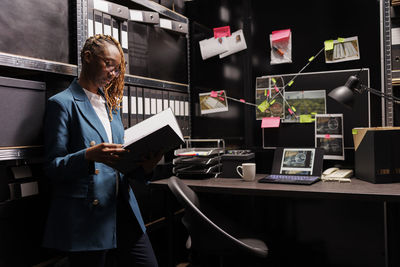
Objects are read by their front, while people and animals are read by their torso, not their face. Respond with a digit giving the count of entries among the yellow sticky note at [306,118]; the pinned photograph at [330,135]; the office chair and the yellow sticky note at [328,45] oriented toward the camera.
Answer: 3

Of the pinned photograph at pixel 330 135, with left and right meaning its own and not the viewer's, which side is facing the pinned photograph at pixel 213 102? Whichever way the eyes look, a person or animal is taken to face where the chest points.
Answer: right

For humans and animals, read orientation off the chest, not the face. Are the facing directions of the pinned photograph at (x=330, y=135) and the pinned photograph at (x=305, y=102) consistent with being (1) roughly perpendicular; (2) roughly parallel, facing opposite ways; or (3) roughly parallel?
roughly parallel

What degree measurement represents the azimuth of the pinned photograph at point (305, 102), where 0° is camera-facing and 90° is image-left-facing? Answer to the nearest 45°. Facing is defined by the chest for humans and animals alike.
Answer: approximately 0°

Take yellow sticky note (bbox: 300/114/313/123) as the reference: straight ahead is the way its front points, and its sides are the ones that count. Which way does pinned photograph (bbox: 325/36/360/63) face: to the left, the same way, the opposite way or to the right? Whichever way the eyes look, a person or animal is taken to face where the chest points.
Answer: the same way

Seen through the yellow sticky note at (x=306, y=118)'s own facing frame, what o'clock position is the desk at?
The desk is roughly at 12 o'clock from the yellow sticky note.

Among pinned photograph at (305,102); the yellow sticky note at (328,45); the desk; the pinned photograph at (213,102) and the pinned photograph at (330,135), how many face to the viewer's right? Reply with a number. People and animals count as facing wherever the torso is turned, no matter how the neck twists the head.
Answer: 0

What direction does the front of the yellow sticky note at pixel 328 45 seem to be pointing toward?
toward the camera

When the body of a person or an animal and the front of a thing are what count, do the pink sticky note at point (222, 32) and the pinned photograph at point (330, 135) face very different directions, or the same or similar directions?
same or similar directions

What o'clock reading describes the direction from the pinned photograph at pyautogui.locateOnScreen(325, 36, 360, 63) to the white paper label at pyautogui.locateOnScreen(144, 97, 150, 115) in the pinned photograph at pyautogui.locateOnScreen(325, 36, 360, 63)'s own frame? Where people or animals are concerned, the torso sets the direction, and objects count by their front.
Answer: The white paper label is roughly at 2 o'clock from the pinned photograph.

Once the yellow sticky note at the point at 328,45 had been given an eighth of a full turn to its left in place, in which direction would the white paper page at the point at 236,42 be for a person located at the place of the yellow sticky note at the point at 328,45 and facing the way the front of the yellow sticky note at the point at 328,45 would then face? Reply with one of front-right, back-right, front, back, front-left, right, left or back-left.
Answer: back-right

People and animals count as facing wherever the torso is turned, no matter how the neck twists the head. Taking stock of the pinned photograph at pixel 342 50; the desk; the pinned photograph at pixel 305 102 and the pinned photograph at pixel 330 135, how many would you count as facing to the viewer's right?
0

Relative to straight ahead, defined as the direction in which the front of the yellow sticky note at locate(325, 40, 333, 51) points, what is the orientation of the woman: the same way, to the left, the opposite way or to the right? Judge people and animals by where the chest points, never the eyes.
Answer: to the left

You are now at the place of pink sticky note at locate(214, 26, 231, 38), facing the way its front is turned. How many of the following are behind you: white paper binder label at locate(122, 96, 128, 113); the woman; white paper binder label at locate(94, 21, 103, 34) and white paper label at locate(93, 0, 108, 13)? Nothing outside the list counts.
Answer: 0

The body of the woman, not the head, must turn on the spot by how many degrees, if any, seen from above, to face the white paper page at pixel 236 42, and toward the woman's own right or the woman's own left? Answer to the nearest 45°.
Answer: approximately 90° to the woman's own left
